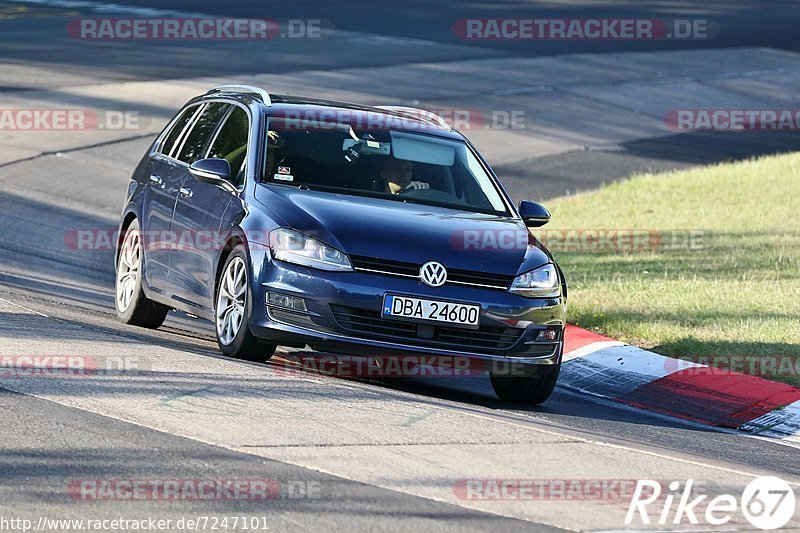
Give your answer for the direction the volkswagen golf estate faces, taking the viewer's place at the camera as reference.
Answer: facing the viewer and to the right of the viewer
